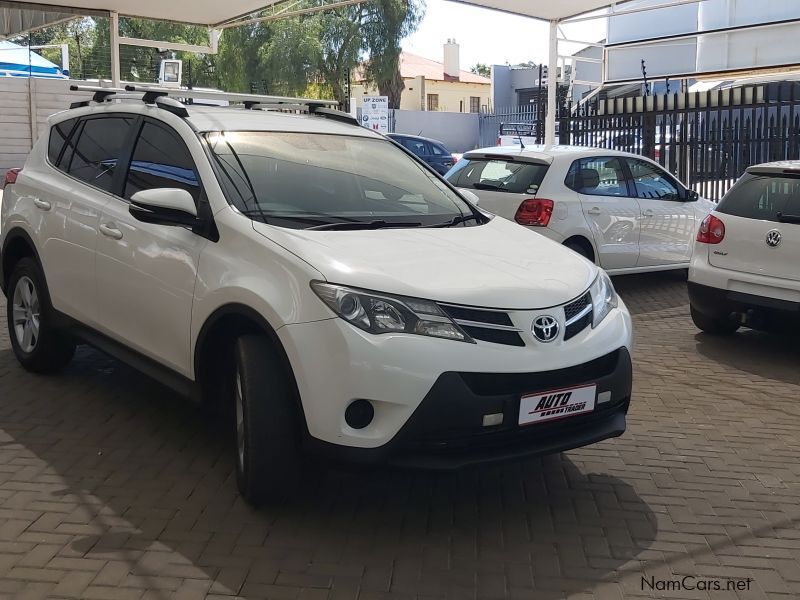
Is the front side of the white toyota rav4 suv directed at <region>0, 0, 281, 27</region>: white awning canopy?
no

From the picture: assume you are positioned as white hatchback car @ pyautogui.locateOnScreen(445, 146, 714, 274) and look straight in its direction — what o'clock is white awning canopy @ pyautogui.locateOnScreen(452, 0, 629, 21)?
The white awning canopy is roughly at 10 o'clock from the white hatchback car.

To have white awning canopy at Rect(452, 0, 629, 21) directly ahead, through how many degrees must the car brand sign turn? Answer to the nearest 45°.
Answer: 0° — it already faces it

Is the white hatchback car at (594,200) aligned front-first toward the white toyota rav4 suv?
no

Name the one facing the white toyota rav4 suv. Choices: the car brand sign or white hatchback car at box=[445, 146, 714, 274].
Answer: the car brand sign

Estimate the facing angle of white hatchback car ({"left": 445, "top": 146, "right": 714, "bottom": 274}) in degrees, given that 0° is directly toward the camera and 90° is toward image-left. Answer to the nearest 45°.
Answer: approximately 225°

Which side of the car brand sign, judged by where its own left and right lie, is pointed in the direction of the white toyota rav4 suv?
front

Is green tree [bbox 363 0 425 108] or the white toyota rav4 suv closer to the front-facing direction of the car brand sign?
the white toyota rav4 suv

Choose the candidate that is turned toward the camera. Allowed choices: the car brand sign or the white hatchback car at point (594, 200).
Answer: the car brand sign

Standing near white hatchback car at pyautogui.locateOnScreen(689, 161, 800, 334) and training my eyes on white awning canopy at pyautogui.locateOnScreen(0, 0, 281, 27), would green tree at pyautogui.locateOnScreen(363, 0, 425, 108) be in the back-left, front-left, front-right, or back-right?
front-right

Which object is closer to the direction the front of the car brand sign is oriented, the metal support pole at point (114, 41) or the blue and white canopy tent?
the metal support pole

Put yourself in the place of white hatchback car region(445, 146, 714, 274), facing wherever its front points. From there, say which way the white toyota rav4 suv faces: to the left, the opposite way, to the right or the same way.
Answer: to the right

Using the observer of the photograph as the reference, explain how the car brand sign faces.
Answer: facing the viewer

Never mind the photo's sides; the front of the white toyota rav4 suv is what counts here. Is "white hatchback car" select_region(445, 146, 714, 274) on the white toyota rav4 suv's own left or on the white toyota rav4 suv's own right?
on the white toyota rav4 suv's own left

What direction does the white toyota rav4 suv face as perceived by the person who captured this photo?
facing the viewer and to the right of the viewer

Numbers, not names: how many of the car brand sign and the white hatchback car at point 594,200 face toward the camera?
1
